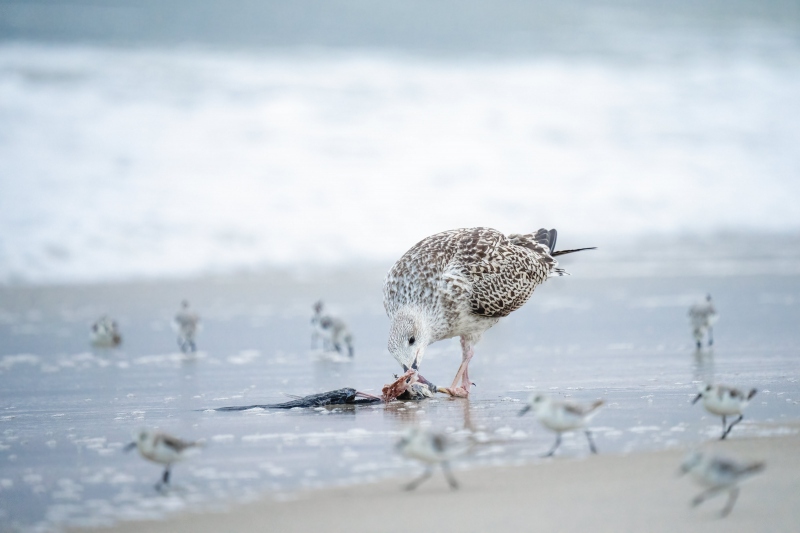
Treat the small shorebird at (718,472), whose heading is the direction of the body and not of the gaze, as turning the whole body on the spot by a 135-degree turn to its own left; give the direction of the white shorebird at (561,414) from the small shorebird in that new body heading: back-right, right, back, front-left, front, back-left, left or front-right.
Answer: back

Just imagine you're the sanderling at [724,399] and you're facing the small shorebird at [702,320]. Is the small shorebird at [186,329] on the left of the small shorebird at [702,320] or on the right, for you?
left

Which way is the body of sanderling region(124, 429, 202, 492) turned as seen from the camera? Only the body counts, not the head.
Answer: to the viewer's left

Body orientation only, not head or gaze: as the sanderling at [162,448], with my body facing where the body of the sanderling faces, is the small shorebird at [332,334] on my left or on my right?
on my right

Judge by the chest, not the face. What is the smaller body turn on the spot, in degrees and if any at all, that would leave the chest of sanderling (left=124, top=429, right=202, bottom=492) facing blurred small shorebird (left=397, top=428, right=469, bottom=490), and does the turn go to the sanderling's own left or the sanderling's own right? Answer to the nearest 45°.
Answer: approximately 180°

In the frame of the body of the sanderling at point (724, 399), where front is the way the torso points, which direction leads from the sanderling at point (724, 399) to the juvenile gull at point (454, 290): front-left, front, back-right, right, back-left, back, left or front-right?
front-right

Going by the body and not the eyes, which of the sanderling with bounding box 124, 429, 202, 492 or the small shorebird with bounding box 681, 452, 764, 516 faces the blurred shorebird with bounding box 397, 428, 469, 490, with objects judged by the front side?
the small shorebird

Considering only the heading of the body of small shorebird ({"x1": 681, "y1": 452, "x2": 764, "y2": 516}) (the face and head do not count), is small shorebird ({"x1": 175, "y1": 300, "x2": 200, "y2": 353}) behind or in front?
in front

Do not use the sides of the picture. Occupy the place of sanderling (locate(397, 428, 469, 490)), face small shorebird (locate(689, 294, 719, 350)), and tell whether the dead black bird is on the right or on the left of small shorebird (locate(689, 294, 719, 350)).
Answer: left

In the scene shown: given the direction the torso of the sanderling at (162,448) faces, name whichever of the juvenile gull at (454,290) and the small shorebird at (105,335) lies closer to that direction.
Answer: the small shorebird

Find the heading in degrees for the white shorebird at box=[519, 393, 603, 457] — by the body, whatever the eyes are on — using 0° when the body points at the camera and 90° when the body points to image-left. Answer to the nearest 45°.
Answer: approximately 90°

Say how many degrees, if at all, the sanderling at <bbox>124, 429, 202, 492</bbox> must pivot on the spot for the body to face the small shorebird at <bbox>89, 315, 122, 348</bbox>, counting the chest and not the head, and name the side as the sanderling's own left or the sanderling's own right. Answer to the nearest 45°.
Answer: approximately 90° to the sanderling's own right

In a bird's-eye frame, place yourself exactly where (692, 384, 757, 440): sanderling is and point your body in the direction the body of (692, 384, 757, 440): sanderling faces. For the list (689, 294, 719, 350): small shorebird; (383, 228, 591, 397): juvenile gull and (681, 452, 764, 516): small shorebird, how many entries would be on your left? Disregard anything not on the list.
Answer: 1

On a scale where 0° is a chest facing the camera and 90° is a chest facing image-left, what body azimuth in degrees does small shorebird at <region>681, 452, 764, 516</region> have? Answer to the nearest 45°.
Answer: approximately 90°

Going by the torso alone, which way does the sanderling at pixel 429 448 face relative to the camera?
to the viewer's left
